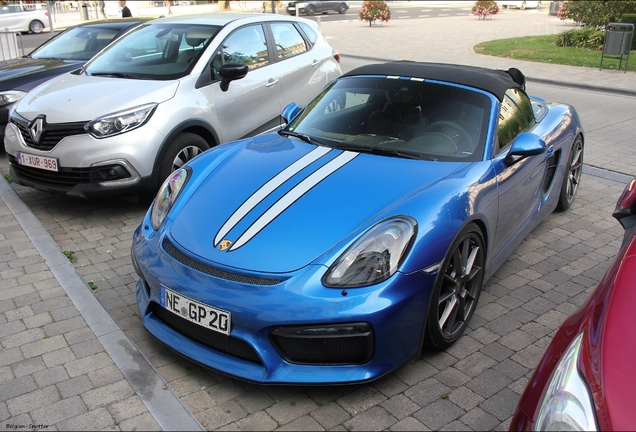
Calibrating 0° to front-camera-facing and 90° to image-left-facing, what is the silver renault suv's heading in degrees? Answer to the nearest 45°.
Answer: approximately 45°

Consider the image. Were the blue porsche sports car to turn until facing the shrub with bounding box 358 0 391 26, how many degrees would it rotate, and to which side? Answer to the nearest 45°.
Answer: approximately 135° to its right

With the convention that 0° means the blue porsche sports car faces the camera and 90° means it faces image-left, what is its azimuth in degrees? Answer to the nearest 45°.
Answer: approximately 45°

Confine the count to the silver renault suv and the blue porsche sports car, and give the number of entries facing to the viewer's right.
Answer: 0

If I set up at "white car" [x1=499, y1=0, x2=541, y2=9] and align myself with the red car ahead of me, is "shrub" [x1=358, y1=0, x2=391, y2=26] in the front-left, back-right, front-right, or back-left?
front-right

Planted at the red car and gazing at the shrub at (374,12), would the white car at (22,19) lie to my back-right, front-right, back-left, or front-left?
front-left

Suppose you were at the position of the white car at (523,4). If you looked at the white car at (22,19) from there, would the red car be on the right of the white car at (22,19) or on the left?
left

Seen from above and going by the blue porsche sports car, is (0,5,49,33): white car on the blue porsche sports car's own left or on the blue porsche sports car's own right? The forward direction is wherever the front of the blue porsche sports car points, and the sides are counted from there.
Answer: on the blue porsche sports car's own right

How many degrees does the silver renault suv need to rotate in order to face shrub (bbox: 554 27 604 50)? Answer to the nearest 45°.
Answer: approximately 180°

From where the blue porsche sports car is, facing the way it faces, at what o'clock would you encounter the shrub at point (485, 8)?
The shrub is roughly at 5 o'clock from the blue porsche sports car.

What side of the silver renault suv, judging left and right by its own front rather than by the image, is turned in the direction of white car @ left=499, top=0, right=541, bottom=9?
back

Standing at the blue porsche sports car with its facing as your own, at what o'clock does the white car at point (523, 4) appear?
The white car is roughly at 5 o'clock from the blue porsche sports car.

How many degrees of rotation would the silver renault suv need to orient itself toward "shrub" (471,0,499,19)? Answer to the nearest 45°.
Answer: approximately 180°
